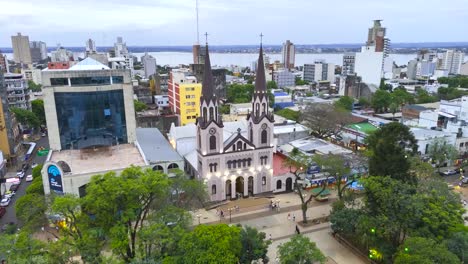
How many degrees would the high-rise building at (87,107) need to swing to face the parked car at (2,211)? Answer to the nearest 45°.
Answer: approximately 45° to its right

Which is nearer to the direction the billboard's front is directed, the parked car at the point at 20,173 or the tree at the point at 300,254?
the tree

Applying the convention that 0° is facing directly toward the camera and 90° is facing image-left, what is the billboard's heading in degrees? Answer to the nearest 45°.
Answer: approximately 0°

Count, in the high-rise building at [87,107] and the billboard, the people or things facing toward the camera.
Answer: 2

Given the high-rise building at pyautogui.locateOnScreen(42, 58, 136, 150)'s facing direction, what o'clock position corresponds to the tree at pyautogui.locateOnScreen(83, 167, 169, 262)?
The tree is roughly at 12 o'clock from the high-rise building.

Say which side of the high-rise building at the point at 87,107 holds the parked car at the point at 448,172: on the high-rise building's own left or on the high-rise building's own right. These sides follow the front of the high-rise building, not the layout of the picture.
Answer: on the high-rise building's own left

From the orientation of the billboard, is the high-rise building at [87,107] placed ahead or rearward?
rearward

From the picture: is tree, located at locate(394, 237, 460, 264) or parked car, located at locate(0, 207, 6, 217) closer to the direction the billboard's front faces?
the tree

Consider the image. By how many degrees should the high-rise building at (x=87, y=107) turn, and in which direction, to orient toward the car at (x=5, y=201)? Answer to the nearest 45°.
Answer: approximately 90° to its right

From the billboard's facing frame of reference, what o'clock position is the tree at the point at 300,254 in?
The tree is roughly at 11 o'clock from the billboard.
